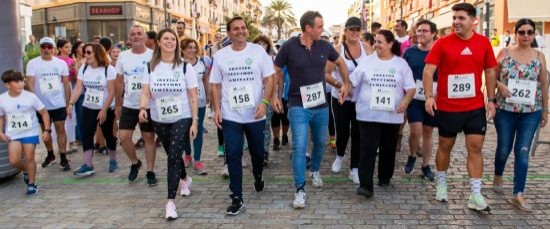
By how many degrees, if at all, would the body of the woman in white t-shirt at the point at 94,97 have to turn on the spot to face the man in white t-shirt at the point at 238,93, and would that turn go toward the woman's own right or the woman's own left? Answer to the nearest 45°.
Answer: approximately 90° to the woman's own left

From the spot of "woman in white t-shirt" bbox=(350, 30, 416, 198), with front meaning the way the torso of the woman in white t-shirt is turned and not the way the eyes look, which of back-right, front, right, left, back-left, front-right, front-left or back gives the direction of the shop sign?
back-right

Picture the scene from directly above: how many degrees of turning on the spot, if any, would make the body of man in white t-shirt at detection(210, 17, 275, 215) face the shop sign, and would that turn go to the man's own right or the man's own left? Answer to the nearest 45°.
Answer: approximately 180°

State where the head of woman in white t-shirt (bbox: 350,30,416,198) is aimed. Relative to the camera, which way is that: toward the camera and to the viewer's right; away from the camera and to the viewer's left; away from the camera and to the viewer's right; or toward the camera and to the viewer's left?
toward the camera and to the viewer's left

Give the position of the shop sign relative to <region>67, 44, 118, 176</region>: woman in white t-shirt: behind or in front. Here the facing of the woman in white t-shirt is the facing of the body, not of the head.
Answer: behind

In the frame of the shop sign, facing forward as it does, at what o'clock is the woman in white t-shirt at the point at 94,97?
The woman in white t-shirt is roughly at 12 o'clock from the shop sign.

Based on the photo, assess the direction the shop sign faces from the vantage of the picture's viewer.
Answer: facing the viewer

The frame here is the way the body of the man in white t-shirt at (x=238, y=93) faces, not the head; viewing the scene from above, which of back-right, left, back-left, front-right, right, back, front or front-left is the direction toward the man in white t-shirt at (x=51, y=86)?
back-right

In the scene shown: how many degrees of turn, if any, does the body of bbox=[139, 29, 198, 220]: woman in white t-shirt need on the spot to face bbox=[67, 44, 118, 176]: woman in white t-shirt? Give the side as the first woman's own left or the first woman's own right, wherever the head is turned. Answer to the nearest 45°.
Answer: approximately 135° to the first woman's own right

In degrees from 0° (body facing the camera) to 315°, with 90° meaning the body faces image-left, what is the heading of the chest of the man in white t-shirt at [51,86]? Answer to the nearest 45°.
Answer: approximately 0°

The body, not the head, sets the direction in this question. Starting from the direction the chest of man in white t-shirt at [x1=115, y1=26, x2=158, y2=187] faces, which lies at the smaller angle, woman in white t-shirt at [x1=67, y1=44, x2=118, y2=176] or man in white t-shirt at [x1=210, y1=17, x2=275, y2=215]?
the man in white t-shirt

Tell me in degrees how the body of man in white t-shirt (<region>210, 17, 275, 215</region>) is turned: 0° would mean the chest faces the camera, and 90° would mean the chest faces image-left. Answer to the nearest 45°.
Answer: approximately 0°

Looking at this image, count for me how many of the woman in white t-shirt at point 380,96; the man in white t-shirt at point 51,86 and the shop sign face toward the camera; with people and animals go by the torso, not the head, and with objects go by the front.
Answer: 3

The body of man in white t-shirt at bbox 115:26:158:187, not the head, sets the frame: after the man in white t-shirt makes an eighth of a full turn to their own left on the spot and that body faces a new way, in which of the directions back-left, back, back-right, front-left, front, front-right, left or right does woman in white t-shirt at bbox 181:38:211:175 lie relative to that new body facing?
left

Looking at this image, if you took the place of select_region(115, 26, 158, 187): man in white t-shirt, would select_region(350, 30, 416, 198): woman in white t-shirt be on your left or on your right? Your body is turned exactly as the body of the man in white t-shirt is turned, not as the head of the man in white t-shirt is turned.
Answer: on your left

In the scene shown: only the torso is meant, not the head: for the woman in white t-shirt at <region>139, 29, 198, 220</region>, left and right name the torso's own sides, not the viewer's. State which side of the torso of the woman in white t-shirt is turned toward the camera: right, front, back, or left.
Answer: front
